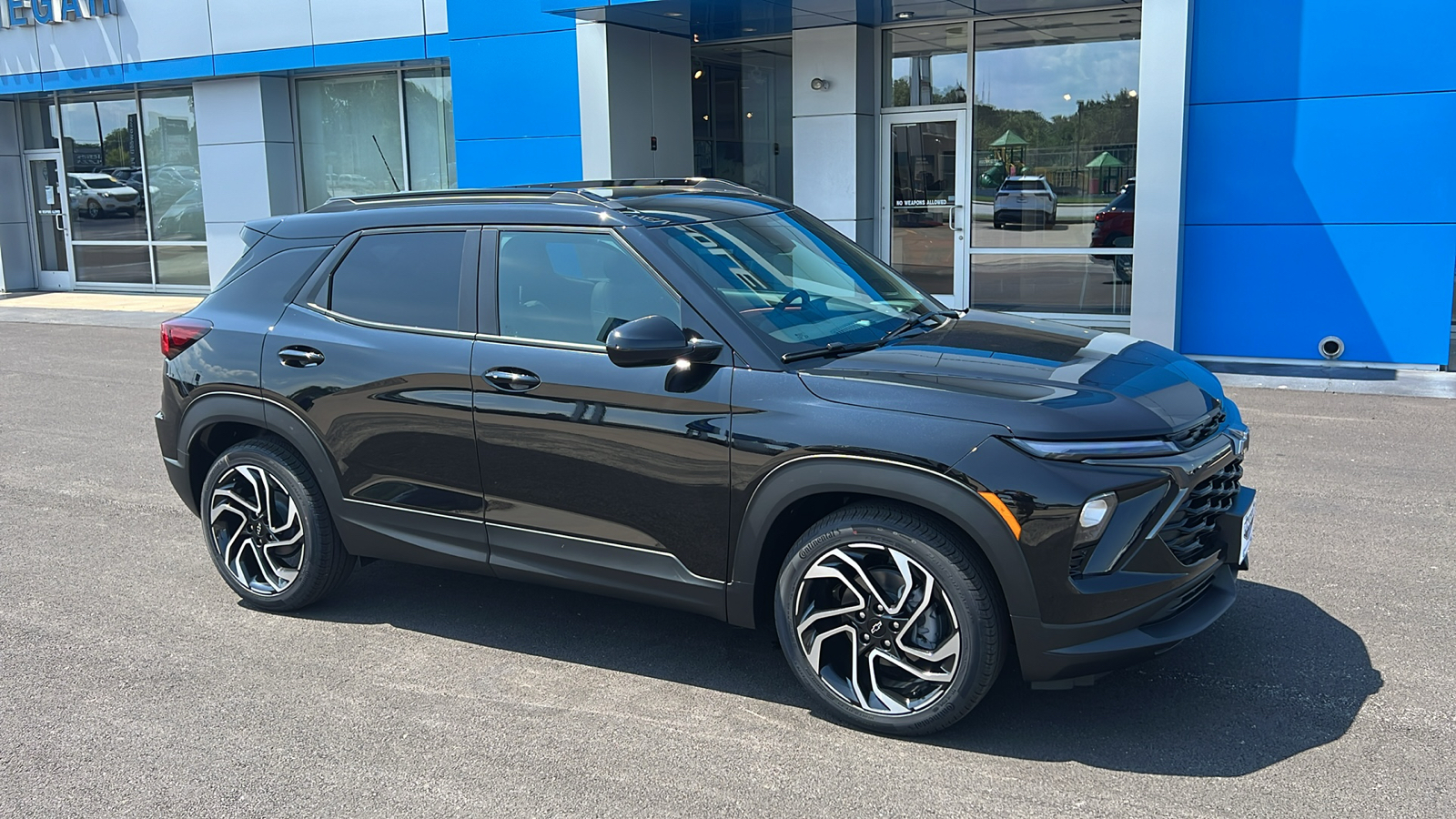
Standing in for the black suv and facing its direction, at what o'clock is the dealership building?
The dealership building is roughly at 8 o'clock from the black suv.

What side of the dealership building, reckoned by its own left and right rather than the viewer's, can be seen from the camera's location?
front

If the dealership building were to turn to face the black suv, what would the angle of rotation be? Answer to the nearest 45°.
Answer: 0° — it already faces it

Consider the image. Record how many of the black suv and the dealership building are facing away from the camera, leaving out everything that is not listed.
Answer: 0

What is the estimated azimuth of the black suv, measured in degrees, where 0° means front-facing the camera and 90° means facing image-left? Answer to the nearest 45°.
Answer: approximately 315°
